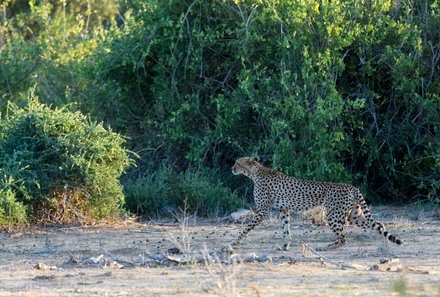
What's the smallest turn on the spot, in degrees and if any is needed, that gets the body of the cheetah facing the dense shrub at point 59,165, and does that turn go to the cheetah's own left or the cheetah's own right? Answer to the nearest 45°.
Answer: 0° — it already faces it

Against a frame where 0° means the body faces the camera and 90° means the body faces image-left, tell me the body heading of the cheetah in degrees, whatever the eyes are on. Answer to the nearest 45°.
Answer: approximately 90°

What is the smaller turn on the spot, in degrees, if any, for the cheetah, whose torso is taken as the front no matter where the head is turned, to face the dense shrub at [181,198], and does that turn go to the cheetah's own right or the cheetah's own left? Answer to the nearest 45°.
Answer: approximately 45° to the cheetah's own right
